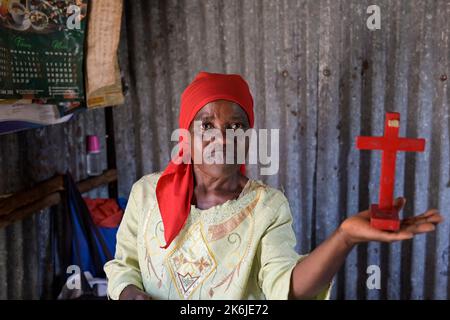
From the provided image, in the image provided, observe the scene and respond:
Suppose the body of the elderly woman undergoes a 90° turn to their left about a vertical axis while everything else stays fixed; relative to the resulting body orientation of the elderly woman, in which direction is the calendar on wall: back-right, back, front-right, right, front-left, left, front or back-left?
back-left

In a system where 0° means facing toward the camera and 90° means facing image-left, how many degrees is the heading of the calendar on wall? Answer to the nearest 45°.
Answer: approximately 0°
